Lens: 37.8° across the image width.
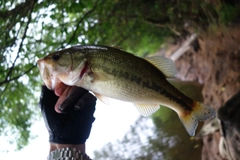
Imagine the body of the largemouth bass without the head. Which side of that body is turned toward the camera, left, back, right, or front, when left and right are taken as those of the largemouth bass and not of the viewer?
left
